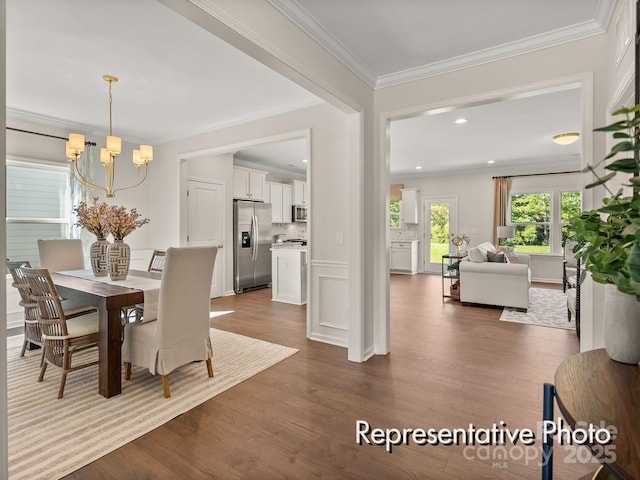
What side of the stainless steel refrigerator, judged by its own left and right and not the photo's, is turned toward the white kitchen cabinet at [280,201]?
left

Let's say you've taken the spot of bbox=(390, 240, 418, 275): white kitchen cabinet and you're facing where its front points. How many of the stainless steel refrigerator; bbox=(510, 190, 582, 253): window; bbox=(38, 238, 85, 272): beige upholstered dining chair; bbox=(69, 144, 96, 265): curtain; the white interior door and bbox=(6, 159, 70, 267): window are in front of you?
5

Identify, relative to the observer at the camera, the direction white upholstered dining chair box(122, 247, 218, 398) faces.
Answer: facing away from the viewer and to the left of the viewer

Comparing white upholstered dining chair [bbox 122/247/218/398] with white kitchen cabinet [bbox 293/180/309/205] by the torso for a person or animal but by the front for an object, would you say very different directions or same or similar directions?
very different directions

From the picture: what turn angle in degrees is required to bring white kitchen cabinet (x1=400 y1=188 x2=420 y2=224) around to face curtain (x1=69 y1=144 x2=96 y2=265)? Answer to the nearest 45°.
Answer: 0° — it already faces it

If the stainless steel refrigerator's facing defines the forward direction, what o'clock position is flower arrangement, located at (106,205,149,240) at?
The flower arrangement is roughly at 2 o'clock from the stainless steel refrigerator.

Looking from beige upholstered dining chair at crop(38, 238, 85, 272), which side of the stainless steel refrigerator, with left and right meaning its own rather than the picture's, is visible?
right

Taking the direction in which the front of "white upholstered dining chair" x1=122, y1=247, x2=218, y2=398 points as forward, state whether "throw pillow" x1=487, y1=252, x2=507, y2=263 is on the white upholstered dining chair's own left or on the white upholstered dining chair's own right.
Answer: on the white upholstered dining chair's own right
